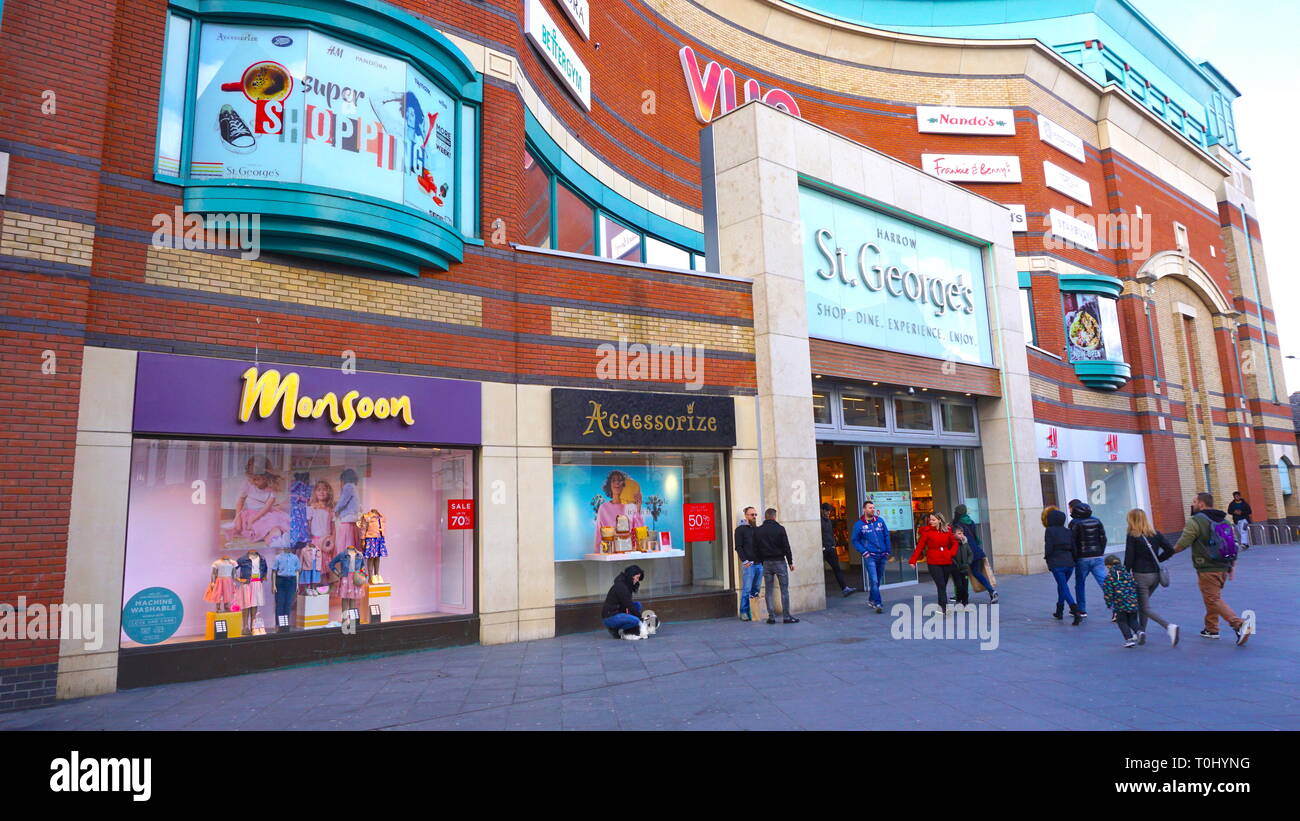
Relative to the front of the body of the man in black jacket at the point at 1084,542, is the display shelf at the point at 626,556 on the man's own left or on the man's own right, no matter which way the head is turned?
on the man's own left

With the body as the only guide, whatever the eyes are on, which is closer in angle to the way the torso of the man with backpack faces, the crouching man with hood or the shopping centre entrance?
the shopping centre entrance

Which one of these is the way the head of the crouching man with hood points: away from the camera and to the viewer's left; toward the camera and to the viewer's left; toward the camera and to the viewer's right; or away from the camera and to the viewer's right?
toward the camera and to the viewer's right

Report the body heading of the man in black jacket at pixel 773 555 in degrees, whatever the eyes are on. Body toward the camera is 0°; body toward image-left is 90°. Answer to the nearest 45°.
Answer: approximately 180°

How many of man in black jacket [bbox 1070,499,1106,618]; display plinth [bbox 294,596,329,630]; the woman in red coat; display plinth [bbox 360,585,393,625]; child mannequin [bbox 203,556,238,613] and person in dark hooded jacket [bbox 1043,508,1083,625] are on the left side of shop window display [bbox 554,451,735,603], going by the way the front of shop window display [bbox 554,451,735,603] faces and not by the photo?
3

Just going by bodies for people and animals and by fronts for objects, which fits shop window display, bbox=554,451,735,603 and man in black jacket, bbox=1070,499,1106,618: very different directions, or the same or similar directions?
very different directions

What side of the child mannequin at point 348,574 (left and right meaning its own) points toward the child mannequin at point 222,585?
right

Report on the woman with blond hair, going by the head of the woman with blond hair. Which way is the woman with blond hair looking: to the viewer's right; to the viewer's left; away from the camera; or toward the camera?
away from the camera

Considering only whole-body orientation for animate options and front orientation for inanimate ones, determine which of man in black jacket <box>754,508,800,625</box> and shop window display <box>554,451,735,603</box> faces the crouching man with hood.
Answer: the shop window display

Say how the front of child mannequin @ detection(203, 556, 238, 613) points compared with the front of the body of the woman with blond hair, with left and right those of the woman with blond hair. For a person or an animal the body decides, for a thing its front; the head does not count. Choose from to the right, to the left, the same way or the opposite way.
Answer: the opposite way
